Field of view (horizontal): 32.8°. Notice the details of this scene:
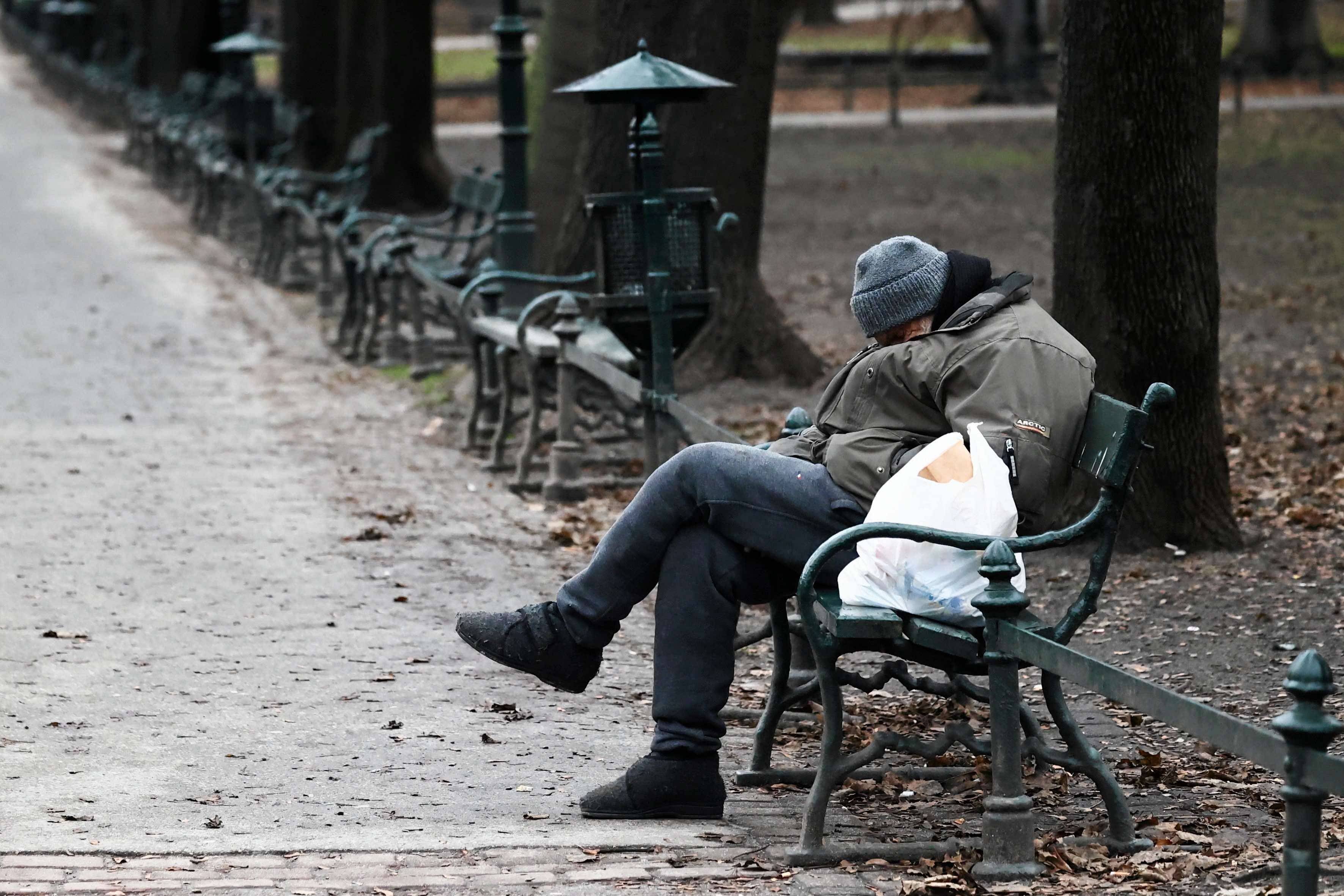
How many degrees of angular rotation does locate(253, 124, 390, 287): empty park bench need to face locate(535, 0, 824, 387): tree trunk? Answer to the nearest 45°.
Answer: approximately 90° to its left

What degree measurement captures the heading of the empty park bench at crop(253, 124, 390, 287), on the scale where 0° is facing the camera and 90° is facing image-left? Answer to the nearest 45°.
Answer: approximately 90°

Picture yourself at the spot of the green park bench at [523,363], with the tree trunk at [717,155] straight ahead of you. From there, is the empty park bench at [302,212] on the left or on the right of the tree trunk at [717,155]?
left

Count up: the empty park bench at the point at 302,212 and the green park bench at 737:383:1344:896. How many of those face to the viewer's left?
2

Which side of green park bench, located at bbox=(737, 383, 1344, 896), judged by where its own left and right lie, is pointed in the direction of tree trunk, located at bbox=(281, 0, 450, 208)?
right

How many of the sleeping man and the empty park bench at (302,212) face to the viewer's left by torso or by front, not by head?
2

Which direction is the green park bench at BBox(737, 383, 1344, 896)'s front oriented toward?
to the viewer's left

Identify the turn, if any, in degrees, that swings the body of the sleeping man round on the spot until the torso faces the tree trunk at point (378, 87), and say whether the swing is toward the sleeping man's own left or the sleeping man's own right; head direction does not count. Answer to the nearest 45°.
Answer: approximately 90° to the sleeping man's own right

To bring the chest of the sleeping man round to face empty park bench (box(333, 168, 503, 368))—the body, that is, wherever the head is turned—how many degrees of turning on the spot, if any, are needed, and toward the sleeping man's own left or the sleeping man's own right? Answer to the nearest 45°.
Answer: approximately 90° to the sleeping man's own right

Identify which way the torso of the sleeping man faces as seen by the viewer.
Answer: to the viewer's left

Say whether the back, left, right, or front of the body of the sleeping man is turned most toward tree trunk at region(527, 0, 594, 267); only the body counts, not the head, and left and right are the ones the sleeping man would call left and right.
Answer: right

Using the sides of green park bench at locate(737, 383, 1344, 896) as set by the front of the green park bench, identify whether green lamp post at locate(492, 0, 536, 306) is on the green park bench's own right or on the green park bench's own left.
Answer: on the green park bench's own right
